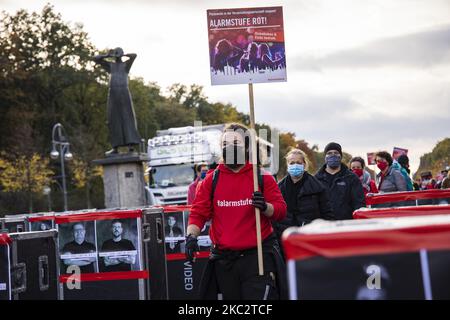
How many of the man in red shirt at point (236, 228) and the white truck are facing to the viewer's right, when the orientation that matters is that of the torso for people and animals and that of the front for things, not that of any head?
0

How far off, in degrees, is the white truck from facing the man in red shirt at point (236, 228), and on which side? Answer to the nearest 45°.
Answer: approximately 45° to its left

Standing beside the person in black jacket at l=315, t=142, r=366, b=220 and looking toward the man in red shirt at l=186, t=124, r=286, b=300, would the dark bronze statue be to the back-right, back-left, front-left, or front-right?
back-right

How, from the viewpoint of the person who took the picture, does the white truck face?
facing the viewer and to the left of the viewer

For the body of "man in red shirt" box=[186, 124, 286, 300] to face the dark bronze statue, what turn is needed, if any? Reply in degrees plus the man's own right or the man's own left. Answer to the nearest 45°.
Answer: approximately 180°

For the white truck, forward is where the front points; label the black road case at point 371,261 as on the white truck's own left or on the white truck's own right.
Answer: on the white truck's own left

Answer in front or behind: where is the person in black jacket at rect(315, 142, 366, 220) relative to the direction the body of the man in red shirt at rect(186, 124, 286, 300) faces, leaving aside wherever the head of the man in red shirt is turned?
behind

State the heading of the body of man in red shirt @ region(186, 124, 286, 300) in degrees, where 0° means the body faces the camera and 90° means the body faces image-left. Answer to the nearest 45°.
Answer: approximately 0°

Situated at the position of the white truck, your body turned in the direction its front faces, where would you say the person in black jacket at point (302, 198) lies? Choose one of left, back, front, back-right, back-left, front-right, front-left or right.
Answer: front-left

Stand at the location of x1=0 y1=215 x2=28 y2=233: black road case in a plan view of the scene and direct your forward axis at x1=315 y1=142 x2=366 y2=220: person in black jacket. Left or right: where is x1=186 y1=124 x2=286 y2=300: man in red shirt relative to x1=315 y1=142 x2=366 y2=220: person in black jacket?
right

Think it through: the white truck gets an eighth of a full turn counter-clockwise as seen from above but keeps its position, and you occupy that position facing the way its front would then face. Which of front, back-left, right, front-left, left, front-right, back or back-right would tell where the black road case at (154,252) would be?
front

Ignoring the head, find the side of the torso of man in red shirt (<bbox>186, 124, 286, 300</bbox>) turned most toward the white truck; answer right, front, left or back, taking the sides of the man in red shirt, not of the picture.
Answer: back
